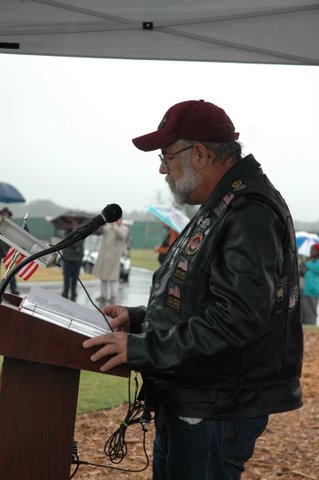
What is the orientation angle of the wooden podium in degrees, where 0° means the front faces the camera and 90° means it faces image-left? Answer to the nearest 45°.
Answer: approximately 90°

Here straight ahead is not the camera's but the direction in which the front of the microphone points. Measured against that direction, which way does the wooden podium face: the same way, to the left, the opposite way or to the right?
the opposite way

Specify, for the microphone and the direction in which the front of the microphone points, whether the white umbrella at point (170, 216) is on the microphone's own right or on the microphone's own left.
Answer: on the microphone's own left

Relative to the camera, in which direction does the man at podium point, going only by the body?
to the viewer's left

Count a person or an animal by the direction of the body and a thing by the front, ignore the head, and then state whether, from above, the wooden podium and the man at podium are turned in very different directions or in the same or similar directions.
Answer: same or similar directions

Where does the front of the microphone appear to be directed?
to the viewer's right

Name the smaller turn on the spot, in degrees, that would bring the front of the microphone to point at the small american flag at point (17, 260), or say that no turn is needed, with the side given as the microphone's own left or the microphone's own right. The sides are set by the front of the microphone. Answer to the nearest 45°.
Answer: approximately 135° to the microphone's own left

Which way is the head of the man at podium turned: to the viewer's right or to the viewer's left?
to the viewer's left

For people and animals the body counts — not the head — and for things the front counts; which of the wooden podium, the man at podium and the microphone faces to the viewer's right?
the microphone
